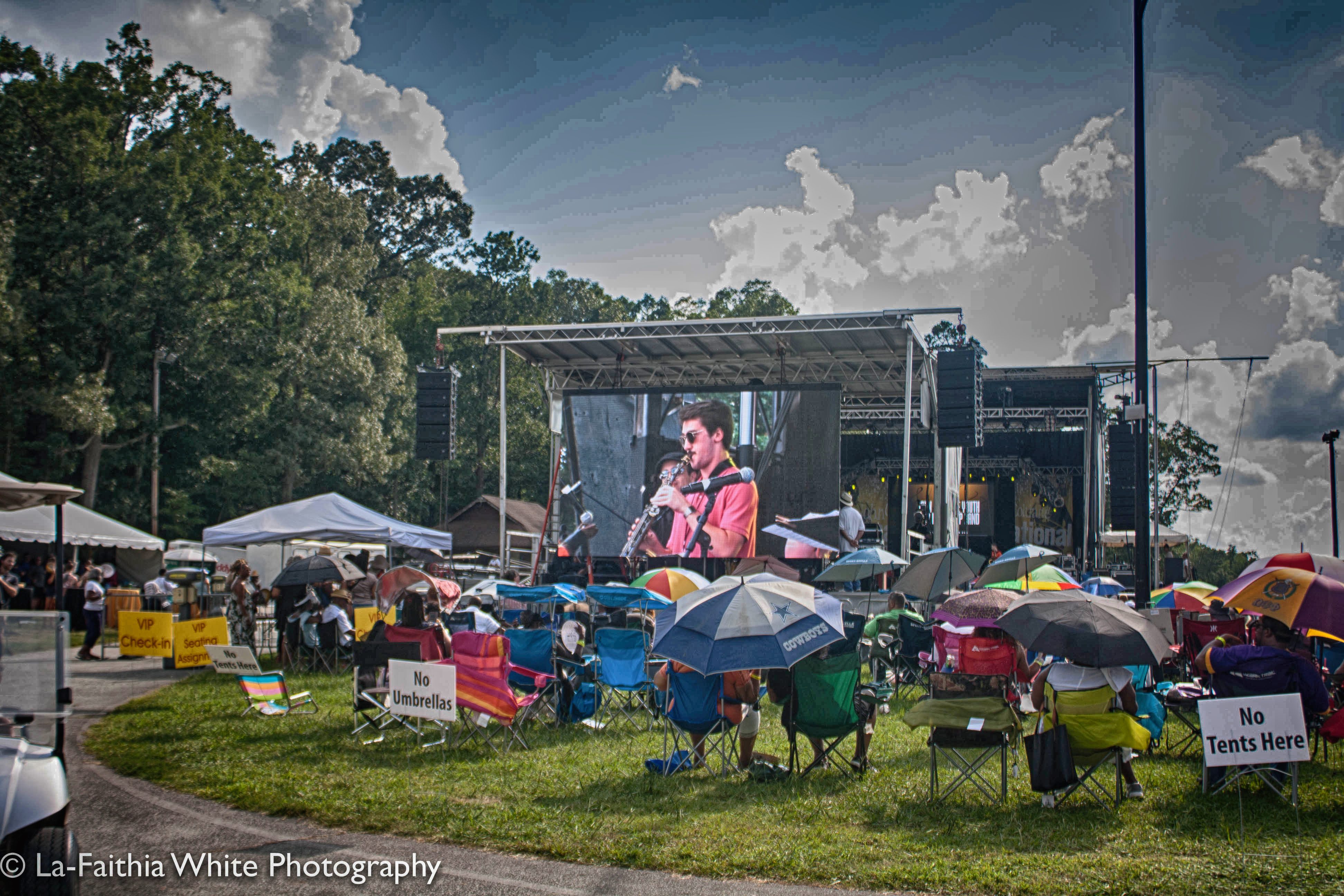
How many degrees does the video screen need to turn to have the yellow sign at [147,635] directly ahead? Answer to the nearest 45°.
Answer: approximately 45° to its right

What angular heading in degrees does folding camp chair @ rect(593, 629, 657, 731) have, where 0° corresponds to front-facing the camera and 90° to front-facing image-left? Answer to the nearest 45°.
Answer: approximately 180°

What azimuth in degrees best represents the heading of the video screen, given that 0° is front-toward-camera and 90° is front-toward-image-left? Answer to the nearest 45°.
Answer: approximately 0°

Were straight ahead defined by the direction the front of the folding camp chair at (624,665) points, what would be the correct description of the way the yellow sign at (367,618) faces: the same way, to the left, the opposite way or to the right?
the opposite way

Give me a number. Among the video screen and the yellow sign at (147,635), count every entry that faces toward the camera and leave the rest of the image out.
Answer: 2

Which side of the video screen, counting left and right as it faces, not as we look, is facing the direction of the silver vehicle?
front

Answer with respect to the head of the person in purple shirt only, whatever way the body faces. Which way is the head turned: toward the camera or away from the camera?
away from the camera

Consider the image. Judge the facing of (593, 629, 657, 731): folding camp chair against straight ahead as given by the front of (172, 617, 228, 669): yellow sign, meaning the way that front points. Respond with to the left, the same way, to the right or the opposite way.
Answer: the opposite way

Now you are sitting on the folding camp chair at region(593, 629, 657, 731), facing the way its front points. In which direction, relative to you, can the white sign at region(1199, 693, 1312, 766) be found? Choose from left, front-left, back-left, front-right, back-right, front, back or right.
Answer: back-right

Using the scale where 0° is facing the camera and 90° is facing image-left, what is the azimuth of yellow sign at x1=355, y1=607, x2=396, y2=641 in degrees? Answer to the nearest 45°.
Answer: approximately 0°
